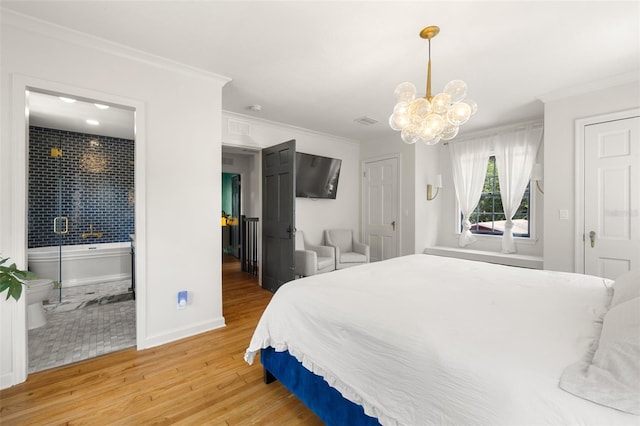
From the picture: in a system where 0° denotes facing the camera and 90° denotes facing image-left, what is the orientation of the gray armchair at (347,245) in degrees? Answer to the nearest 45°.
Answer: approximately 315°

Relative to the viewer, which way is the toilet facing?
to the viewer's right

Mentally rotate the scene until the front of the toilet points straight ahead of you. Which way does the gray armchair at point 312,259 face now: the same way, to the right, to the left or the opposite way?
to the right

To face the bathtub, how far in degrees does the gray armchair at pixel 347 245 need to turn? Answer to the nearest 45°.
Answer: approximately 135° to its right

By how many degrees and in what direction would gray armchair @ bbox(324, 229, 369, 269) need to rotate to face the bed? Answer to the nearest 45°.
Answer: approximately 45° to its right

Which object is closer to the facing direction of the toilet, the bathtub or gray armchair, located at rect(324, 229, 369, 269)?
the gray armchair

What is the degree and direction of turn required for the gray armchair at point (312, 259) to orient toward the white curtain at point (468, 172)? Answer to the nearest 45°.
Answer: approximately 45° to its left

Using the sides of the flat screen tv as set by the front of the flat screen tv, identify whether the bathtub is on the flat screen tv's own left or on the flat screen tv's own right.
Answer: on the flat screen tv's own right

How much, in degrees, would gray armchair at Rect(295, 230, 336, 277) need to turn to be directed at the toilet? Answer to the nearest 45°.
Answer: approximately 90° to its right
